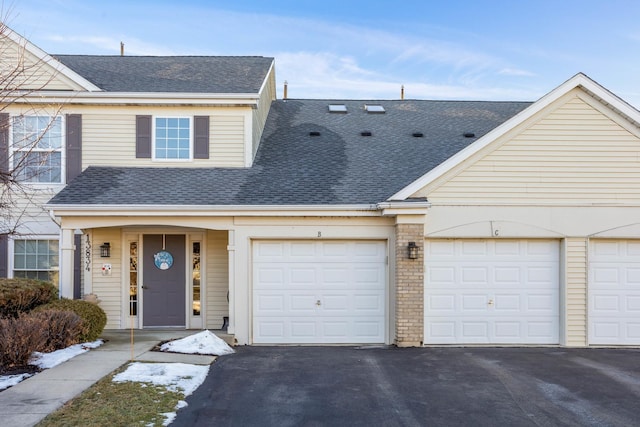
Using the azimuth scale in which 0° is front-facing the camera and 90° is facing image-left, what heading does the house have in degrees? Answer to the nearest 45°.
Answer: approximately 0°

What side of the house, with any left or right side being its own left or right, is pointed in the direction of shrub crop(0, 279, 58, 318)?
right

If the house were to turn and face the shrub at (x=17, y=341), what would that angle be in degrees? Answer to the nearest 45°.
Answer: approximately 45° to its right
